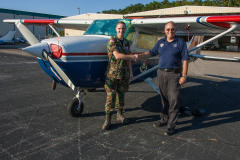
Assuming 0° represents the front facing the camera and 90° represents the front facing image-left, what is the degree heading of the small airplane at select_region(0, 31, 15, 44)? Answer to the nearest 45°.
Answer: approximately 90°

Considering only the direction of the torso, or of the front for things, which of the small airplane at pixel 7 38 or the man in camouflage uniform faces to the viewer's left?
the small airplane

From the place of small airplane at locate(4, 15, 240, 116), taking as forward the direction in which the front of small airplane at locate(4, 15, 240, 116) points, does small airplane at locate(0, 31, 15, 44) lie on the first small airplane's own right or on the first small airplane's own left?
on the first small airplane's own right

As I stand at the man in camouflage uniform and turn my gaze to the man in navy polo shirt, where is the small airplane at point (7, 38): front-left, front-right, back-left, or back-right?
back-left

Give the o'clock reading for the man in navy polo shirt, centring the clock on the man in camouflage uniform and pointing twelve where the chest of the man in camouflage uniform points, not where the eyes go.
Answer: The man in navy polo shirt is roughly at 11 o'clock from the man in camouflage uniform.

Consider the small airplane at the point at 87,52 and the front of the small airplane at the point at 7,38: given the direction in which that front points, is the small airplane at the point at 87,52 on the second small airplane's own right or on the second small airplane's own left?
on the second small airplane's own left

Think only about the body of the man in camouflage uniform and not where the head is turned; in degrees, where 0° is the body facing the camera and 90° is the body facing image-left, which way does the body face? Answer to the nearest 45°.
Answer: approximately 315°

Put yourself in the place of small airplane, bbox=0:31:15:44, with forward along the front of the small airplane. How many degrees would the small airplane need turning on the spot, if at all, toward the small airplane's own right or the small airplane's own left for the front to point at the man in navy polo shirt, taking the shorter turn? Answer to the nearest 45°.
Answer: approximately 90° to the small airplane's own left
